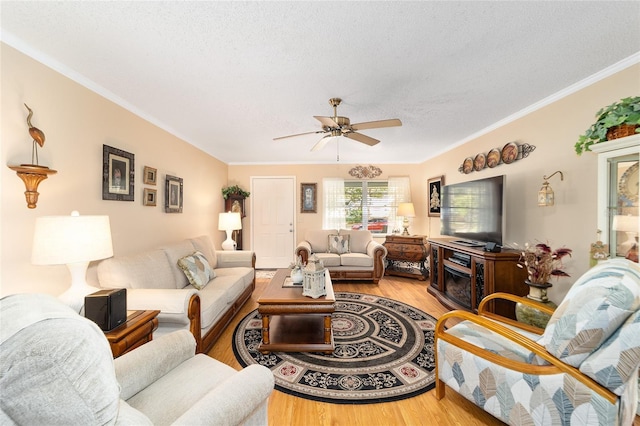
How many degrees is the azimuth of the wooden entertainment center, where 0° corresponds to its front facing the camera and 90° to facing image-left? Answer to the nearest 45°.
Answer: approximately 45°

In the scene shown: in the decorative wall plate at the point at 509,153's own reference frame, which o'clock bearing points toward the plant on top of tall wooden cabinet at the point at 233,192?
The plant on top of tall wooden cabinet is roughly at 1 o'clock from the decorative wall plate.

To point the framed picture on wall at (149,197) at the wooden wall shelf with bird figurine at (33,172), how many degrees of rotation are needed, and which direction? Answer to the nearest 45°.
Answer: approximately 90° to its right

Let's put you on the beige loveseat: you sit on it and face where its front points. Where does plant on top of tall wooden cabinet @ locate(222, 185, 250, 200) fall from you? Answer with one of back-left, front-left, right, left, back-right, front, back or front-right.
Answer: right

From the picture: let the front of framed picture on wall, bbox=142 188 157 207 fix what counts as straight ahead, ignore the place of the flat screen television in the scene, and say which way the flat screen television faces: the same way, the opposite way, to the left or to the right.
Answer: the opposite way

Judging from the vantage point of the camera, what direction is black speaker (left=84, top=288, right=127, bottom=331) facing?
facing the viewer and to the right of the viewer

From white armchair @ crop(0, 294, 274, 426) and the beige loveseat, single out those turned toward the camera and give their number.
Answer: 1

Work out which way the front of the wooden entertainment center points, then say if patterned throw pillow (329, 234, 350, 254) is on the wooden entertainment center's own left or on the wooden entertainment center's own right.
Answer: on the wooden entertainment center's own right

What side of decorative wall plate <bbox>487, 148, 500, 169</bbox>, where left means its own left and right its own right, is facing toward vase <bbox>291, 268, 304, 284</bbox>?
front

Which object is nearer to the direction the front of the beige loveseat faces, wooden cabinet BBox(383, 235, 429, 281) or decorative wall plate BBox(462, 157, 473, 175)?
the decorative wall plate

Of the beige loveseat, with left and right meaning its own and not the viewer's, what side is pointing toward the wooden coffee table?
front

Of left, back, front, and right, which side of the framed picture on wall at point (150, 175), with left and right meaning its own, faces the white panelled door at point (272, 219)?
left

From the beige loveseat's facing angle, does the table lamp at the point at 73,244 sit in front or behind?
in front

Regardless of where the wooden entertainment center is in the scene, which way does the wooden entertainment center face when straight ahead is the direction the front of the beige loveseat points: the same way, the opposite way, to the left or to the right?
to the right

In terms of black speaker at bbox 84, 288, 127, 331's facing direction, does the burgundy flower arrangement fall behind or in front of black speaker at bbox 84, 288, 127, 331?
in front

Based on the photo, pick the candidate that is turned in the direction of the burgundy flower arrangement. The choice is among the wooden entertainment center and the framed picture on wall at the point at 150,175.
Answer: the framed picture on wall

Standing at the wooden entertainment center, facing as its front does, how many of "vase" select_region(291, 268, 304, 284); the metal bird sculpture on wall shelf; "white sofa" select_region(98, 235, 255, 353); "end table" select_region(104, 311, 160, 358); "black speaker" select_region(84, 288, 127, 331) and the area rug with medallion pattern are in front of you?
6

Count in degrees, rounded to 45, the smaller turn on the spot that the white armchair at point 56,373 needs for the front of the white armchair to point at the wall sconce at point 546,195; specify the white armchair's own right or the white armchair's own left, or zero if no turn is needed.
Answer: approximately 45° to the white armchair's own right

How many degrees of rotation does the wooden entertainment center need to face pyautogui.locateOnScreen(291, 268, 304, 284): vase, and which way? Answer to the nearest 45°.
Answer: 0° — it already faces it

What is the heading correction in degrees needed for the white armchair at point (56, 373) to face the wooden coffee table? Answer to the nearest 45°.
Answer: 0° — it already faces it

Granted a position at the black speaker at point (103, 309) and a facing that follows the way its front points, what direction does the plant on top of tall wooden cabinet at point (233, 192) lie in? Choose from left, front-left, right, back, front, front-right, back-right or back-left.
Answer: left

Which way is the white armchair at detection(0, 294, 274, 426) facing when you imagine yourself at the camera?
facing away from the viewer and to the right of the viewer

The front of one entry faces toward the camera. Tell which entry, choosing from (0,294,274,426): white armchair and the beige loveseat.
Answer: the beige loveseat

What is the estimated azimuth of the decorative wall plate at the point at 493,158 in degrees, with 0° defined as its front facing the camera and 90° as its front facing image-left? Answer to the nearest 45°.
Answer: approximately 45°

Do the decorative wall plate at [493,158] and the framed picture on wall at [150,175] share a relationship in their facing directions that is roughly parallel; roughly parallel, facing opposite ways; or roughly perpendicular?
roughly parallel, facing opposite ways
